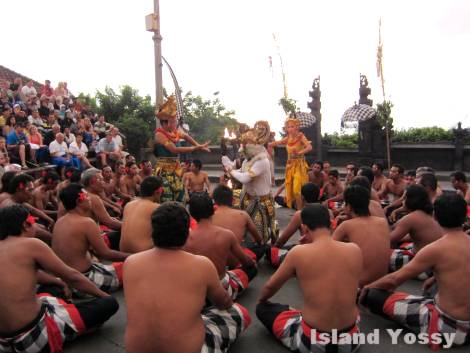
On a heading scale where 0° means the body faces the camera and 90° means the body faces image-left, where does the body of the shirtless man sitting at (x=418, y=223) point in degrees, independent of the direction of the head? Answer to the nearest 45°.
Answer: approximately 135°

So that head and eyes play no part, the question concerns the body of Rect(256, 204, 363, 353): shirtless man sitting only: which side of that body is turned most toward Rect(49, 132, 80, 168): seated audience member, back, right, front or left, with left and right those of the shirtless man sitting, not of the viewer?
front

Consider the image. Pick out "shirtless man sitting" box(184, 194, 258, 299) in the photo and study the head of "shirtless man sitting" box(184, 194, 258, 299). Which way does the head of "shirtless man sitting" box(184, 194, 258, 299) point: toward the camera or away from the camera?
away from the camera

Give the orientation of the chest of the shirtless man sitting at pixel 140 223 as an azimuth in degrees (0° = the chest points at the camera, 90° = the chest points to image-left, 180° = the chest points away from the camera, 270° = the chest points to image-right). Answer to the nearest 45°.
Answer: approximately 225°

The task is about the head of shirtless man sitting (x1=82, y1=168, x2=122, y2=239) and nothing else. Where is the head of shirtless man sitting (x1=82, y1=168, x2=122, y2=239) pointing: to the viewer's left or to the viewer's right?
to the viewer's right

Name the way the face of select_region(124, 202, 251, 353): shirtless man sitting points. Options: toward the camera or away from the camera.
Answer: away from the camera

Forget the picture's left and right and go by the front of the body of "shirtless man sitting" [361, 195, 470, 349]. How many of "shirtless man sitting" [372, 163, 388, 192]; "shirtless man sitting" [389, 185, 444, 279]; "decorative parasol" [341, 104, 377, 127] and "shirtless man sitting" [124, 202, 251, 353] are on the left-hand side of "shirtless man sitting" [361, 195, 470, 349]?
1

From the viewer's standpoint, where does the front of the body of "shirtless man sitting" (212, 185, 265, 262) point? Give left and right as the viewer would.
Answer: facing away from the viewer

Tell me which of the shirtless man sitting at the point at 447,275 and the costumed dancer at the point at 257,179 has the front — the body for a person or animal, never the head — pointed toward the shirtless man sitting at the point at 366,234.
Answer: the shirtless man sitting at the point at 447,275

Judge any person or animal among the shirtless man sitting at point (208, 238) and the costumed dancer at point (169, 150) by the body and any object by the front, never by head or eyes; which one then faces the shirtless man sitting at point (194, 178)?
the shirtless man sitting at point (208, 238)

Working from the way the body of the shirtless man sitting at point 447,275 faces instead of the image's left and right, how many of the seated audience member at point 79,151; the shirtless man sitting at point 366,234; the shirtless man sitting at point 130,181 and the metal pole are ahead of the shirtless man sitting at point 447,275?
4

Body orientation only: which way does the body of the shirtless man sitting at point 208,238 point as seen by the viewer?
away from the camera

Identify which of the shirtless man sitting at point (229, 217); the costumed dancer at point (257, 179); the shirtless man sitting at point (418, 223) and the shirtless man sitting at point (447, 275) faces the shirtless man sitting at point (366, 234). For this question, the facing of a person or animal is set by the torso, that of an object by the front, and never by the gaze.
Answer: the shirtless man sitting at point (447, 275)

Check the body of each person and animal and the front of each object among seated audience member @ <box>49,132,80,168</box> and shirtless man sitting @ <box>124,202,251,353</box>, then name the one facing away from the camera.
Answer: the shirtless man sitting

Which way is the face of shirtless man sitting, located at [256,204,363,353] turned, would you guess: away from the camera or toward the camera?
away from the camera

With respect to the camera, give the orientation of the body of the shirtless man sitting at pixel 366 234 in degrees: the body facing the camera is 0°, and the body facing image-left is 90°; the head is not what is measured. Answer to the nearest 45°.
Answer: approximately 135°
